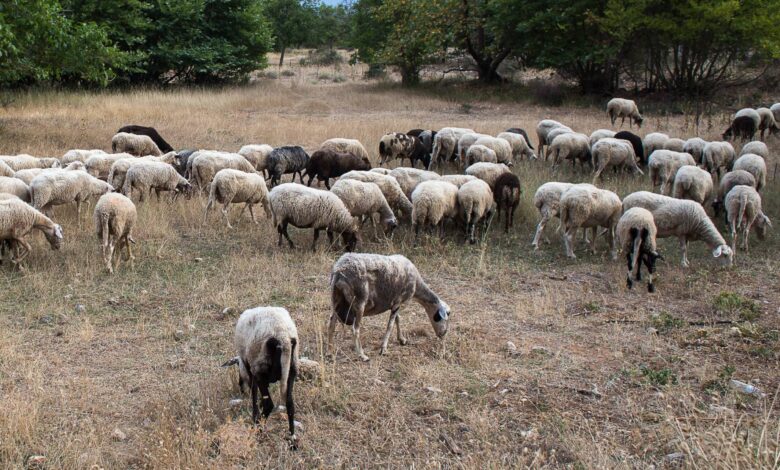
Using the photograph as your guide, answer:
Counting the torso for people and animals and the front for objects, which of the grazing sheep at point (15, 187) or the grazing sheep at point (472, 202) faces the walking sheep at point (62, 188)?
the grazing sheep at point (15, 187)

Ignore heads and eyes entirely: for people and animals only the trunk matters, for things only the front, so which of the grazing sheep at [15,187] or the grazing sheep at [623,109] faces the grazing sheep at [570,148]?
the grazing sheep at [15,187]

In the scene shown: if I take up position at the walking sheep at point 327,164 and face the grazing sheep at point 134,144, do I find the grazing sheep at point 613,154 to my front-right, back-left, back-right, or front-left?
back-right

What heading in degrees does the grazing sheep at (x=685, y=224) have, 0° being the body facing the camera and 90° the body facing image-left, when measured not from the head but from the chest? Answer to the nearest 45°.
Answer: approximately 270°

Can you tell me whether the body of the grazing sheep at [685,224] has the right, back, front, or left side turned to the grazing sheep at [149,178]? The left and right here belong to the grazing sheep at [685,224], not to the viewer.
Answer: back

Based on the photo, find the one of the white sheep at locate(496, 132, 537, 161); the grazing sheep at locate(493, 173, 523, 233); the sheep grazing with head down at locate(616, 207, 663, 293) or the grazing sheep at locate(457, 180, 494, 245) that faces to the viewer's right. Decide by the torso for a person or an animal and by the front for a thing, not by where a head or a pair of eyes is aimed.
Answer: the white sheep

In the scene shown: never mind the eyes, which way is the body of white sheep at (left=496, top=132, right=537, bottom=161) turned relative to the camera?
to the viewer's right

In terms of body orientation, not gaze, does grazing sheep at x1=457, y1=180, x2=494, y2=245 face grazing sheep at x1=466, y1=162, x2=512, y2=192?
yes

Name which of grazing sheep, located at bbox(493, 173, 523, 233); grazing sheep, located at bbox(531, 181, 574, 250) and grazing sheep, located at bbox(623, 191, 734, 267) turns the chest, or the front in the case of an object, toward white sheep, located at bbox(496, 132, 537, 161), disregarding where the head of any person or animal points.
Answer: grazing sheep, located at bbox(493, 173, 523, 233)

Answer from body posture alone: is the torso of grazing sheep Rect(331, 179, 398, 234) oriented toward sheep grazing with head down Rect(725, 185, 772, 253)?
yes
